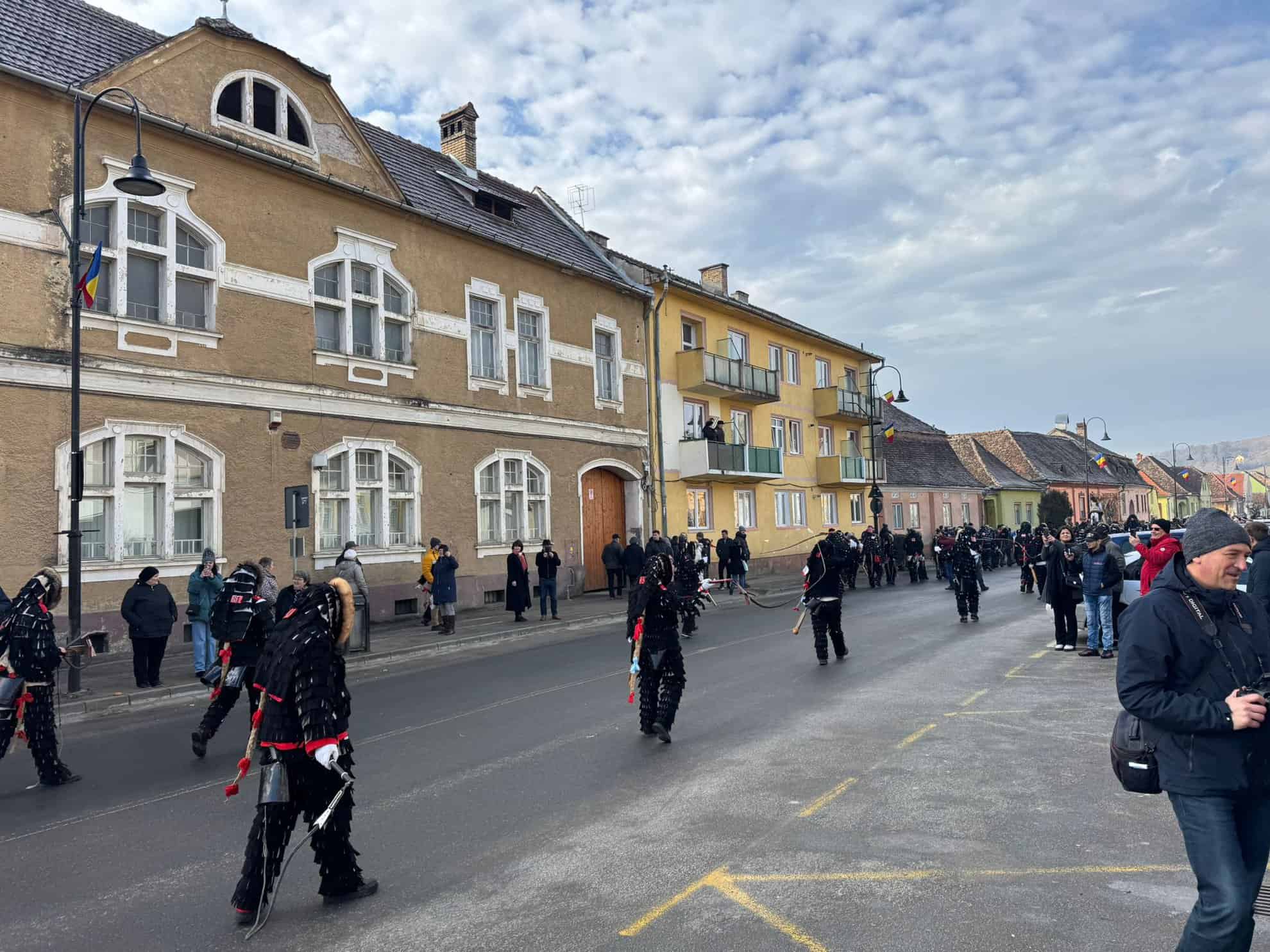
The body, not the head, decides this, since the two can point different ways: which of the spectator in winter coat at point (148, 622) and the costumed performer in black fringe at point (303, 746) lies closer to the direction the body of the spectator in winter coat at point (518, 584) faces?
the costumed performer in black fringe

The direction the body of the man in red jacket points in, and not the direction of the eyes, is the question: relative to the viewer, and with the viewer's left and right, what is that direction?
facing to the left of the viewer

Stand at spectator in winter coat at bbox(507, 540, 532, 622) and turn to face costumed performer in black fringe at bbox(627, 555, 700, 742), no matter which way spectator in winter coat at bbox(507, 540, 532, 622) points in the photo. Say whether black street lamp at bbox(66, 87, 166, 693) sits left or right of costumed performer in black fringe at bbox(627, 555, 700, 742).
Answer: right

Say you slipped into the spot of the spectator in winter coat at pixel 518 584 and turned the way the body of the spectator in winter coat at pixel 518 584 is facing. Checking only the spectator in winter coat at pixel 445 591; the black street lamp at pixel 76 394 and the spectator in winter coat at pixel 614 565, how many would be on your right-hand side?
2

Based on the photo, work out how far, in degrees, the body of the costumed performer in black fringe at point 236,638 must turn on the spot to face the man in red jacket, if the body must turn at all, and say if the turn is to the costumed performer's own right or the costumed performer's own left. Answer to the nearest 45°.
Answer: approximately 45° to the costumed performer's own right

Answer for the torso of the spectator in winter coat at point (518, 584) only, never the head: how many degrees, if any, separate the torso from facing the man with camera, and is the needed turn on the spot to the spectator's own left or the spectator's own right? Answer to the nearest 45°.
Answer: approximately 45° to the spectator's own right

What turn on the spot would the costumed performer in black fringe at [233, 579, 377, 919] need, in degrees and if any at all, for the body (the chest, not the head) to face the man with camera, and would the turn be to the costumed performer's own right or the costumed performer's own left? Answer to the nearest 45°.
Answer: approximately 45° to the costumed performer's own right

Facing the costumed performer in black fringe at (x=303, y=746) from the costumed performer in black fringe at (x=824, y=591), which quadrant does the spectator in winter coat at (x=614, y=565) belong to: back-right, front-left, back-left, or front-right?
back-right

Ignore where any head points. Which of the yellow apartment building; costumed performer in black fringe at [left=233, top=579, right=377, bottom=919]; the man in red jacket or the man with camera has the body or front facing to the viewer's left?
the man in red jacket
